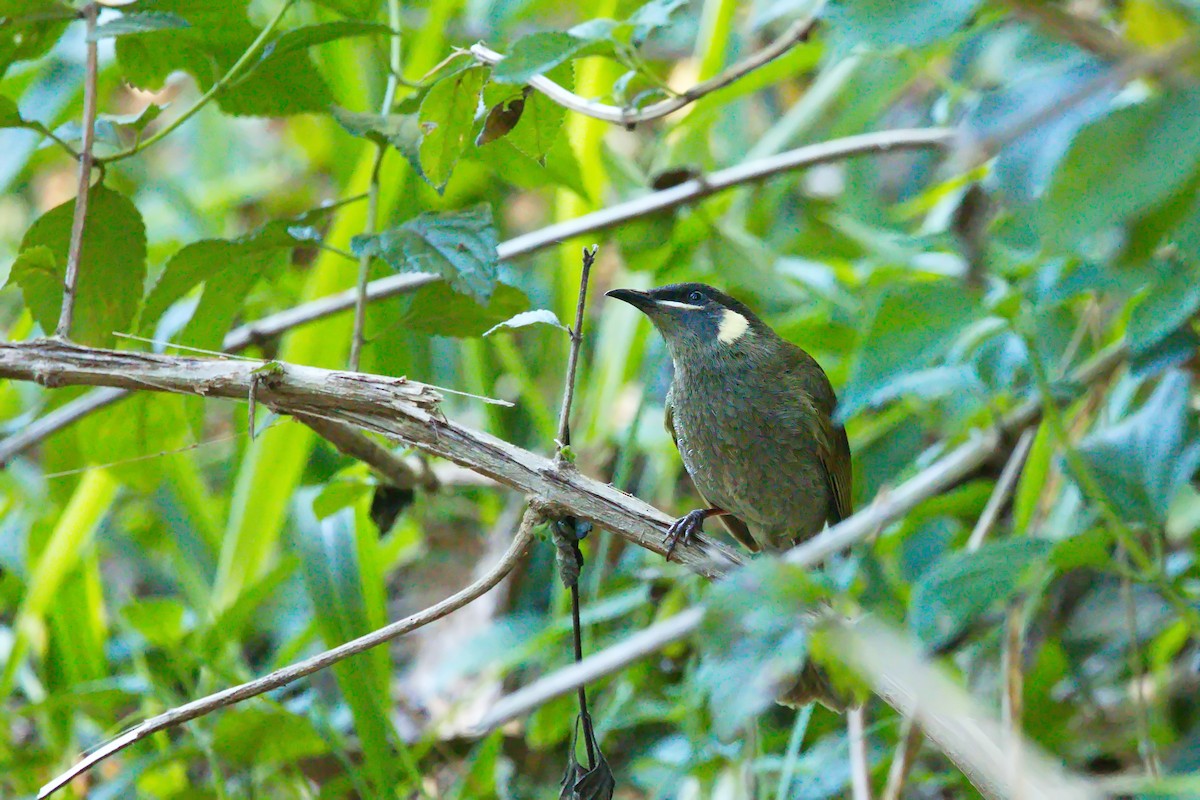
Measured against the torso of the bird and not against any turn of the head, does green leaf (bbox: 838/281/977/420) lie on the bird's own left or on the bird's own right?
on the bird's own left

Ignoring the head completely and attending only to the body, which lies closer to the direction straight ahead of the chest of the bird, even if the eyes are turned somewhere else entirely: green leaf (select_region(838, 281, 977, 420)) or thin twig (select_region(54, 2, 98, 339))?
the thin twig

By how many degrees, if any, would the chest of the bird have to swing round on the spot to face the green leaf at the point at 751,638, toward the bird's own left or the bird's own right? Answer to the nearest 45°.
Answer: approximately 45° to the bird's own left

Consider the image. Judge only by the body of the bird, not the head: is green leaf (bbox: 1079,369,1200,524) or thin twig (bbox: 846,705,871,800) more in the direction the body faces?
the thin twig

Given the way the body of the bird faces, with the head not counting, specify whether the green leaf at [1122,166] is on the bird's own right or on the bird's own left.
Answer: on the bird's own left

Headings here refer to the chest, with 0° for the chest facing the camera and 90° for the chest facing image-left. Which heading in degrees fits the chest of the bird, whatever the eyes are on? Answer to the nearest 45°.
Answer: approximately 45°

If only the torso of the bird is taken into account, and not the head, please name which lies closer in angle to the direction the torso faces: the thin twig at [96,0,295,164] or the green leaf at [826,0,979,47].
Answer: the thin twig
